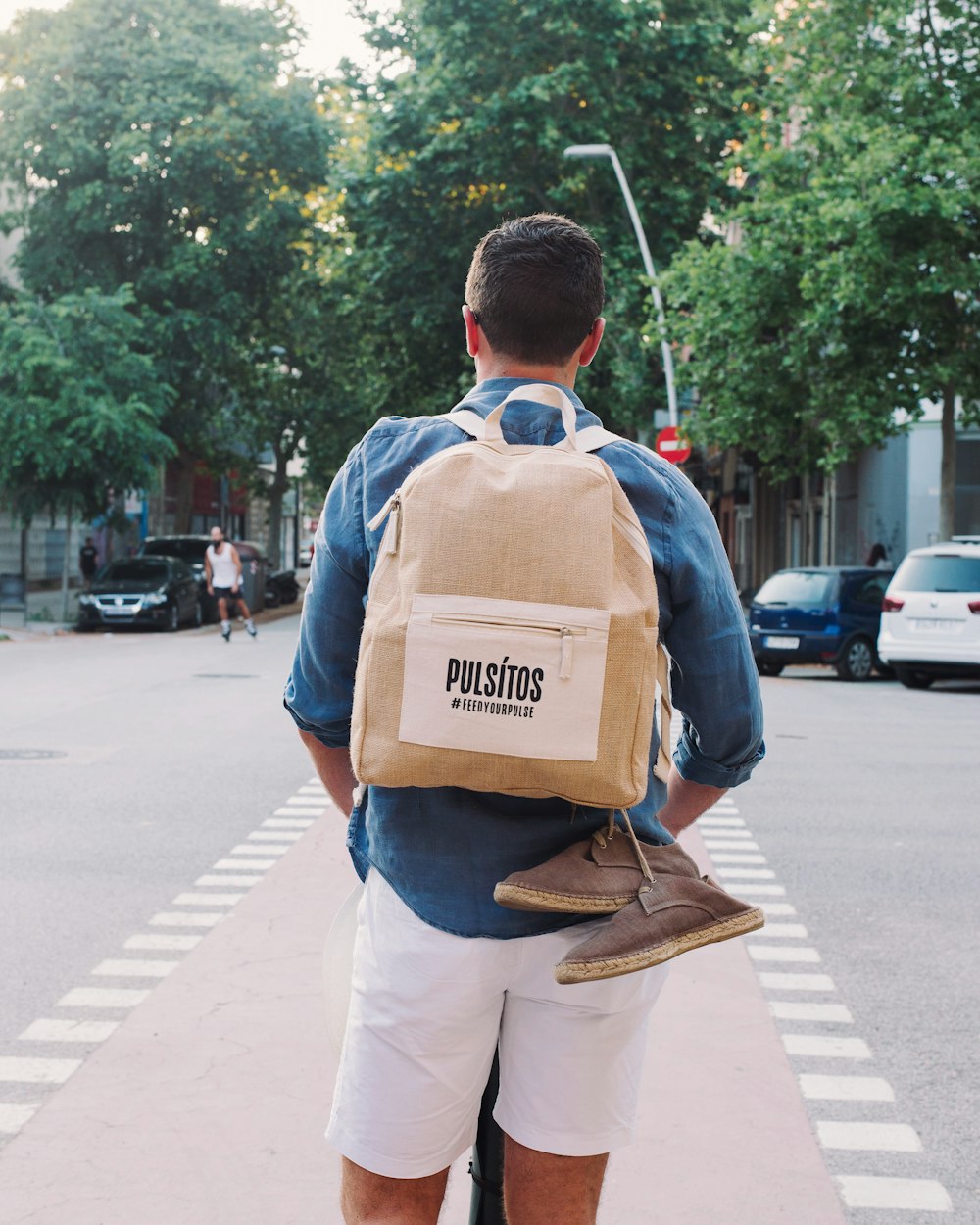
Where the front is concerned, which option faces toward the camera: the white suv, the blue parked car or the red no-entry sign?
the red no-entry sign

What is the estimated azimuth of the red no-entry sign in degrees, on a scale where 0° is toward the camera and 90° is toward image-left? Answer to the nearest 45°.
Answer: approximately 0°

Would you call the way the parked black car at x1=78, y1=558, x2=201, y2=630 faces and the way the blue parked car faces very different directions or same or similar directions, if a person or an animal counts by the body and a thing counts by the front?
very different directions

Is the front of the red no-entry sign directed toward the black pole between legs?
yes

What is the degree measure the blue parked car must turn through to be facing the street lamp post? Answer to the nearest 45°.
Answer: approximately 45° to its left

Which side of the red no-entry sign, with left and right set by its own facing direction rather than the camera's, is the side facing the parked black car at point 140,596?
right

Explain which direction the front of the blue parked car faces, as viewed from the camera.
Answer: facing away from the viewer and to the right of the viewer

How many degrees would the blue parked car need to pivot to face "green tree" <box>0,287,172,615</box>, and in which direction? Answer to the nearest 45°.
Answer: approximately 90° to its left

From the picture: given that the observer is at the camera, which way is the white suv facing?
facing away from the viewer and to the right of the viewer
